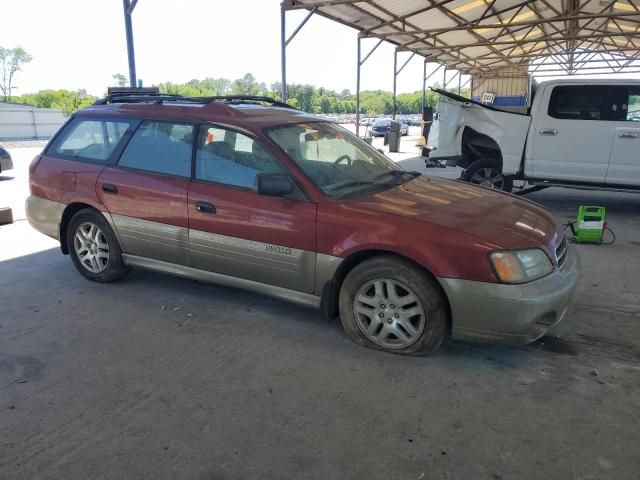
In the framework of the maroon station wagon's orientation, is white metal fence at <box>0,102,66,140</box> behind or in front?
behind

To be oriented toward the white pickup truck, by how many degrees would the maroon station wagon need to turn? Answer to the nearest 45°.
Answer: approximately 90° to its left

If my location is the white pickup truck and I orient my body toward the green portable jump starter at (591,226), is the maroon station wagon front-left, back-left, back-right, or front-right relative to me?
front-right

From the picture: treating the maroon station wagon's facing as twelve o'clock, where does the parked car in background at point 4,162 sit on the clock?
The parked car in background is roughly at 6 o'clock from the maroon station wagon.

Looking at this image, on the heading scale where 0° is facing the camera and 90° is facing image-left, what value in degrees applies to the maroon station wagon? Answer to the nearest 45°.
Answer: approximately 315°

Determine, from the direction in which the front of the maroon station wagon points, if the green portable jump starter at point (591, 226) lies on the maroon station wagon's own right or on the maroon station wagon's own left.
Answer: on the maroon station wagon's own left

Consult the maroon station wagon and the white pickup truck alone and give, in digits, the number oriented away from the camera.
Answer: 0
